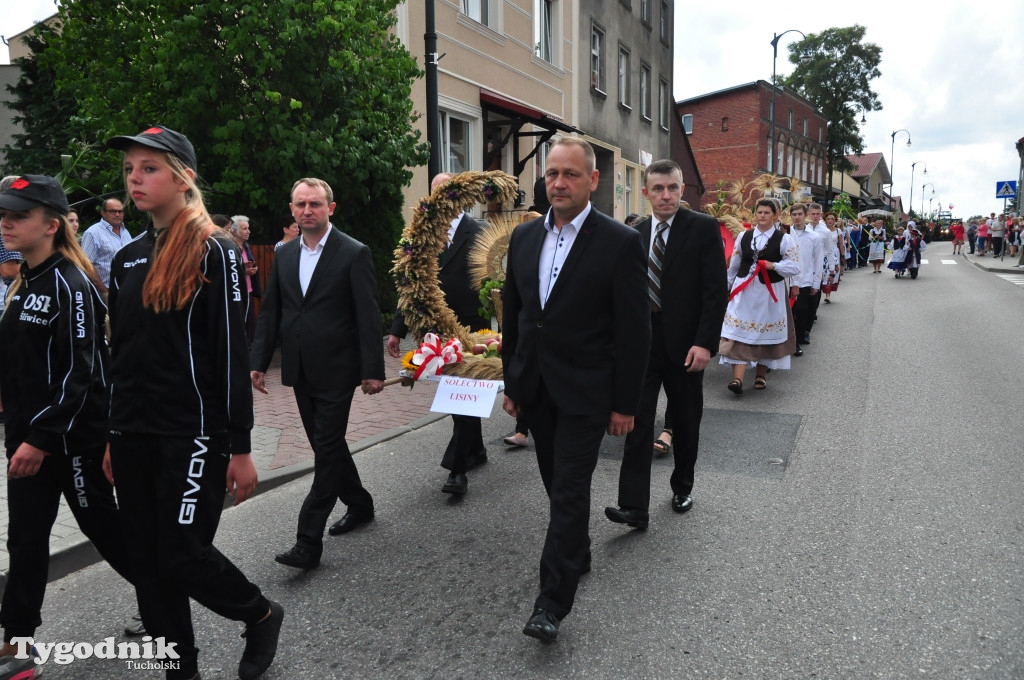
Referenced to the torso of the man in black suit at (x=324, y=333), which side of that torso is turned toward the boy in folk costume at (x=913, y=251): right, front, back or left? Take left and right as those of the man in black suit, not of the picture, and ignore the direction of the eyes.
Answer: back

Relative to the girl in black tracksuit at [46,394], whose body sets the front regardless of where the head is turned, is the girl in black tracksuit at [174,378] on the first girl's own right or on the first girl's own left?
on the first girl's own left

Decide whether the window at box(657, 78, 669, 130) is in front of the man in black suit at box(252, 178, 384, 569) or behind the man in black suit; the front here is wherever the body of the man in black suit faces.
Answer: behind

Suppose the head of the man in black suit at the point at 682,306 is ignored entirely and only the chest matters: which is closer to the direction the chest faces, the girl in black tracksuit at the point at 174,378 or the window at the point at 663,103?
the girl in black tracksuit

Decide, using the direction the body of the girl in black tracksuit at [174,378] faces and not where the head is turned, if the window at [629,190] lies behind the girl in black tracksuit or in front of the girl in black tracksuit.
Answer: behind
